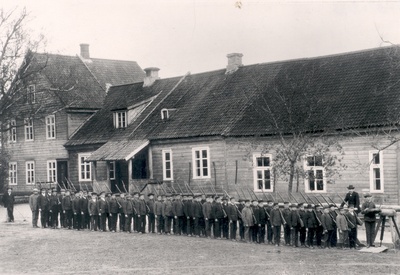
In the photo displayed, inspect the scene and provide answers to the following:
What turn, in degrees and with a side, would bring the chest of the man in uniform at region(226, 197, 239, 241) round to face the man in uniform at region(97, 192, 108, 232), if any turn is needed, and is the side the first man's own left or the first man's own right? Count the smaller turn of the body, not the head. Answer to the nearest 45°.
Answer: approximately 90° to the first man's own right

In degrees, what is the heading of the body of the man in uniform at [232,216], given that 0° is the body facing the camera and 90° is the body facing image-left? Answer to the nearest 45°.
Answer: approximately 45°

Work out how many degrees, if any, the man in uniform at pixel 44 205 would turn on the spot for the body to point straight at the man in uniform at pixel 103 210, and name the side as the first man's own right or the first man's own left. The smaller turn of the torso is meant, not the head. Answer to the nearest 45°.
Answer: approximately 45° to the first man's own left

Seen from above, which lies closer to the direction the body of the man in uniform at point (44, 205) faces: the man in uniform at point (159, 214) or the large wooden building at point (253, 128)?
the man in uniform

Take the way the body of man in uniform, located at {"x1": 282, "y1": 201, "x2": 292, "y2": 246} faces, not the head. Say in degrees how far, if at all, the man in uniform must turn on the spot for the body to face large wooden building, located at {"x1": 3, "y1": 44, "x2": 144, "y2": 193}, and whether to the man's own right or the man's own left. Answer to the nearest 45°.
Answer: approximately 90° to the man's own right

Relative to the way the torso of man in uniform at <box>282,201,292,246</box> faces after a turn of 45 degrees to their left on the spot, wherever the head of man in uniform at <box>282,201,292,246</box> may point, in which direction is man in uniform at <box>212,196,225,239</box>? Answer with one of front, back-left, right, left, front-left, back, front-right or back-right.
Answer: back-right

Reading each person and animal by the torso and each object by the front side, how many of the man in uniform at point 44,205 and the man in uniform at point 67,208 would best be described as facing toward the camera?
2

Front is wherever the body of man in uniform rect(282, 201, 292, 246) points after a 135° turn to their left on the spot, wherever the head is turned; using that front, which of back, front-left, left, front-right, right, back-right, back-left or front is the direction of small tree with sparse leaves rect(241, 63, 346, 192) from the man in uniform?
left

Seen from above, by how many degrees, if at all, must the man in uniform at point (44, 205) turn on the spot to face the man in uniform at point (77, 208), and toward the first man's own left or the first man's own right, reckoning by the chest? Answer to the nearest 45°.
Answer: approximately 45° to the first man's own left

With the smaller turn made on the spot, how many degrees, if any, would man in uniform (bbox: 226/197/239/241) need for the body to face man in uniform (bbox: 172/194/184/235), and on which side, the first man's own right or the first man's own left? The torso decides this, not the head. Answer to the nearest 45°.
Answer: approximately 90° to the first man's own right

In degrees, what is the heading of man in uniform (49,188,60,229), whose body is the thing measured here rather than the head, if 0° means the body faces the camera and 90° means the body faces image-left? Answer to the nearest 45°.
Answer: approximately 0°

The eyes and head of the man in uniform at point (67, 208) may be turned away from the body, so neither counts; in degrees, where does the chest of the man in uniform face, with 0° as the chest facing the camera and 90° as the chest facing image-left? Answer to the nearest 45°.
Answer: approximately 0°
